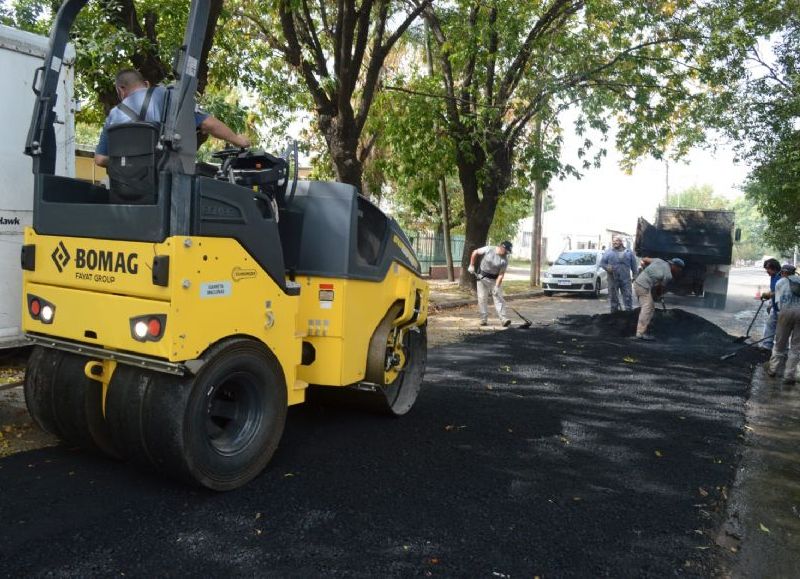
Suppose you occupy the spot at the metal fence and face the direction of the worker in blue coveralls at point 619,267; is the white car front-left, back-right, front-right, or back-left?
front-left

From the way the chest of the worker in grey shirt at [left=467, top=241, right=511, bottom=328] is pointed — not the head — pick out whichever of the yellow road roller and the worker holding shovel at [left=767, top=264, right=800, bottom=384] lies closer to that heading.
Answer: the worker holding shovel

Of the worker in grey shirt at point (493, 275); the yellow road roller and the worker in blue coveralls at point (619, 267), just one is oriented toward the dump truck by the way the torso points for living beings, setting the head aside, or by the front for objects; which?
the yellow road roller

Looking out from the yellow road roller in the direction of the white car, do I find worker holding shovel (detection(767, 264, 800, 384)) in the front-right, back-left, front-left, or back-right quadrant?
front-right

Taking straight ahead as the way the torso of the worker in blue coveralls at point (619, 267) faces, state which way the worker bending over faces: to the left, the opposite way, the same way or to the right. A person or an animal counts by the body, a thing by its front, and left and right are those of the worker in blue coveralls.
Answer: to the left

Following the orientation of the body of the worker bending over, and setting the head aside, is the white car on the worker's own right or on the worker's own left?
on the worker's own left

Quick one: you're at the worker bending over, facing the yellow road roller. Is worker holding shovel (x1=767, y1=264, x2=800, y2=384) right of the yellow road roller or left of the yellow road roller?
left

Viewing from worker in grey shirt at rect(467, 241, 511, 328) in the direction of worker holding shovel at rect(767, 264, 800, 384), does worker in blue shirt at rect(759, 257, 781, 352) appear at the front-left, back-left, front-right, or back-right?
front-left

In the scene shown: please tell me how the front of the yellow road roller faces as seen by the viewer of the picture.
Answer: facing away from the viewer and to the right of the viewer

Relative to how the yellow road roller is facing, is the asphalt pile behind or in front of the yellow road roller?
in front

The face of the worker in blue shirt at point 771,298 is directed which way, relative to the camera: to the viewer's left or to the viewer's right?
to the viewer's left

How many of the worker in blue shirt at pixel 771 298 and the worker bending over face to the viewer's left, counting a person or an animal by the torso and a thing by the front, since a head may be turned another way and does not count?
1

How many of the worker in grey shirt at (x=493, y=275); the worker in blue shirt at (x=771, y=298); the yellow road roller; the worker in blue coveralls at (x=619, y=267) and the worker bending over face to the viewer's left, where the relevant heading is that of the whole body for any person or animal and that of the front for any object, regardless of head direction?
1

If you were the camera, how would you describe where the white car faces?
facing the viewer and to the left of the viewer

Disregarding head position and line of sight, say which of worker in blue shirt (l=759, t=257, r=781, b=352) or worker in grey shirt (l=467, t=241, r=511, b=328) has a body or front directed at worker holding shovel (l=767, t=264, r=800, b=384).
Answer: the worker in grey shirt

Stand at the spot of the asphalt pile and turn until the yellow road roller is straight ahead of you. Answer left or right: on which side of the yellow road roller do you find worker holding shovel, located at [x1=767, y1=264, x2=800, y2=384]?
left

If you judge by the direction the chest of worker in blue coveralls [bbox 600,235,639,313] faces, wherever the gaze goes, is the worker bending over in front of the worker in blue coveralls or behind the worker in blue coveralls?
in front

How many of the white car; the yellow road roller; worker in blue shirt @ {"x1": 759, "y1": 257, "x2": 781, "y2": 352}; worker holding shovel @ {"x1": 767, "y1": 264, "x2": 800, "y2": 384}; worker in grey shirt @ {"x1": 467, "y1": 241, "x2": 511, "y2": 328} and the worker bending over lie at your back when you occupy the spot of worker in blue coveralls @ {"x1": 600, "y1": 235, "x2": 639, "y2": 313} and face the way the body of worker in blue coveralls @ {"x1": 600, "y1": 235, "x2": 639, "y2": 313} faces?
1

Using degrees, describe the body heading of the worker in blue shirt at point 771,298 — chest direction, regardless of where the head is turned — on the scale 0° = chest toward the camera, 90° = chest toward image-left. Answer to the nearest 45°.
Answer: approximately 90°

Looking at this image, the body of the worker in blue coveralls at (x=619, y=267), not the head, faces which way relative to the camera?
toward the camera
